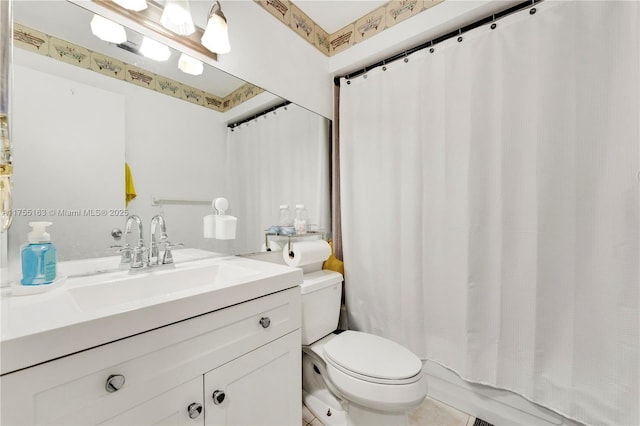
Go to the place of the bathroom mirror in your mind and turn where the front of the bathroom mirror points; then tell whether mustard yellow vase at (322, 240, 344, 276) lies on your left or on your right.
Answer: on your left

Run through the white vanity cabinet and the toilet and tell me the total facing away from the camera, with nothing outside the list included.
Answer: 0

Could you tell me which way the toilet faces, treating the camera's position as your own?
facing the viewer and to the right of the viewer

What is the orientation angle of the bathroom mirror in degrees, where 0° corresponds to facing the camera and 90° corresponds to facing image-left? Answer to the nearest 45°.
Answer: approximately 315°

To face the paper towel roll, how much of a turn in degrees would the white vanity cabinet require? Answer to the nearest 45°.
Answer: approximately 90° to its left

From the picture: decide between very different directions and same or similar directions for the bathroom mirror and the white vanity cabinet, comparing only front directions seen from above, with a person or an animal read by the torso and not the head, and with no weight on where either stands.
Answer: same or similar directions

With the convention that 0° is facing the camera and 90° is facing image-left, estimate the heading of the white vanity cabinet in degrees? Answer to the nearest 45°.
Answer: approximately 315°
